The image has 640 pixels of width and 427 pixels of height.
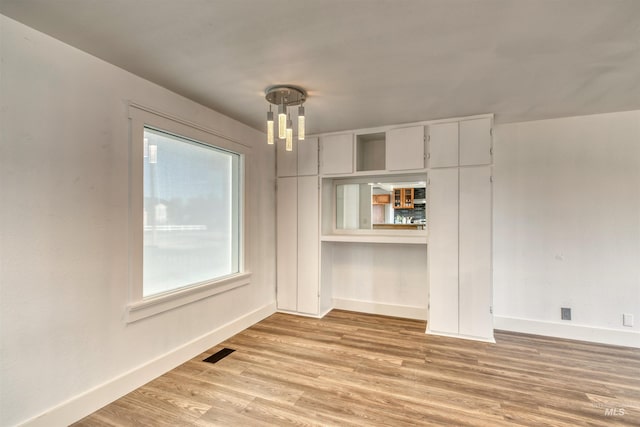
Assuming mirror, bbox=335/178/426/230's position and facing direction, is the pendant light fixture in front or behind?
in front

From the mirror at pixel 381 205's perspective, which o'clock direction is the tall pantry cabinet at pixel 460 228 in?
The tall pantry cabinet is roughly at 10 o'clock from the mirror.

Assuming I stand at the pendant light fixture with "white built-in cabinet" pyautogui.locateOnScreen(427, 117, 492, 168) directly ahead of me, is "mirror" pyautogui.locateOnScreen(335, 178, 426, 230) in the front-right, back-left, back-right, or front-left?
front-left

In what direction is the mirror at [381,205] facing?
toward the camera

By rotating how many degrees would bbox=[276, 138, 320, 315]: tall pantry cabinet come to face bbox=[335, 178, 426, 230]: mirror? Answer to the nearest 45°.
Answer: approximately 135° to its left

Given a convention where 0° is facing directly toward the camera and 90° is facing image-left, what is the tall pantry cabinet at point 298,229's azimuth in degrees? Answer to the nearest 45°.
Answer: approximately 45°

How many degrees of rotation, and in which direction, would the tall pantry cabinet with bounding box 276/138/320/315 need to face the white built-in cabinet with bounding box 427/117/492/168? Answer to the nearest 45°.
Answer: approximately 90° to its left

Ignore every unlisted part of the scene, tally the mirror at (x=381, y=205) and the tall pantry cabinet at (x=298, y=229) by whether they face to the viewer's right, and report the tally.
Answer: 0

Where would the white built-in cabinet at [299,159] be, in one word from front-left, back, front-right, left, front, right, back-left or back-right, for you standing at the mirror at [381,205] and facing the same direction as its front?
right

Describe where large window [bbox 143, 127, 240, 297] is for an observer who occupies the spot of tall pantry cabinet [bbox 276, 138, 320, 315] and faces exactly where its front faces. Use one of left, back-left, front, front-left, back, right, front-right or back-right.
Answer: front

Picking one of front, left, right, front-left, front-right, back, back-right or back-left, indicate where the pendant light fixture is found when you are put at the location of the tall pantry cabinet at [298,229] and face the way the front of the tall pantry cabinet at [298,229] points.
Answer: front-left

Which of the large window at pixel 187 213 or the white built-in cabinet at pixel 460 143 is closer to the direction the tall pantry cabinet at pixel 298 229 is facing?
the large window

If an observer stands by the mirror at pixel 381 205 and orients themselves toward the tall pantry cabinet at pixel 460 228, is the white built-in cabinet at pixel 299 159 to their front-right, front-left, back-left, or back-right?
back-right

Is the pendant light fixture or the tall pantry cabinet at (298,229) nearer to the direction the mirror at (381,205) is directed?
the pendant light fixture
